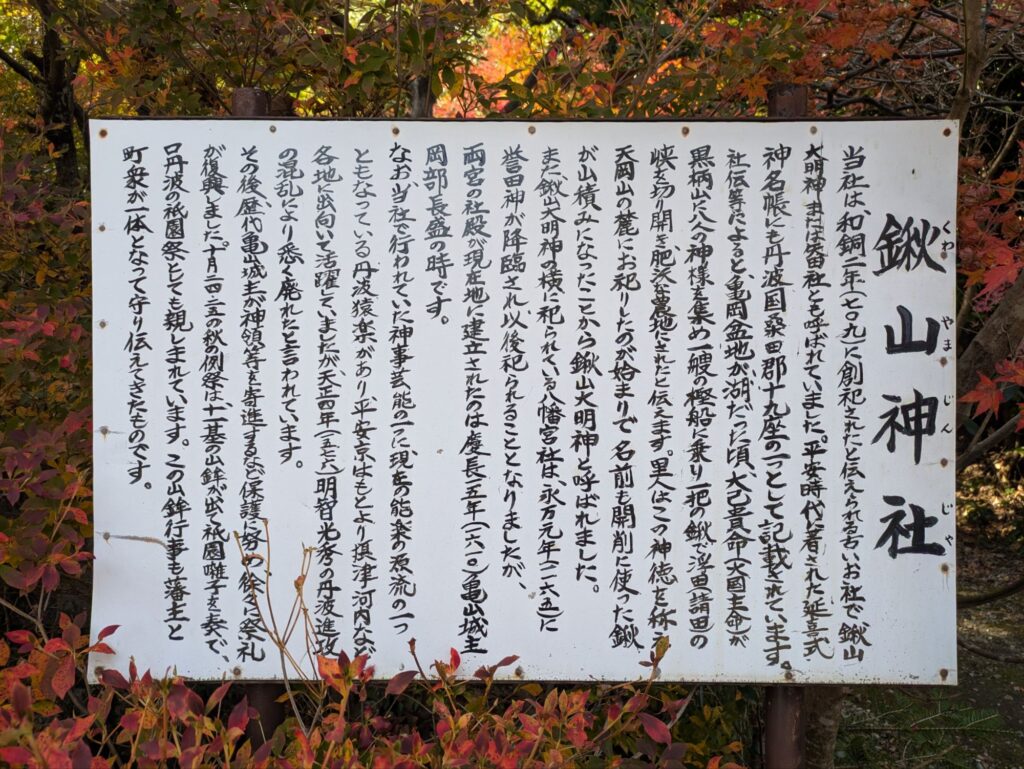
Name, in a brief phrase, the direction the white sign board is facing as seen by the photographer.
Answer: facing the viewer

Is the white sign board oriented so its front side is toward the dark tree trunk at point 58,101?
no
